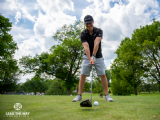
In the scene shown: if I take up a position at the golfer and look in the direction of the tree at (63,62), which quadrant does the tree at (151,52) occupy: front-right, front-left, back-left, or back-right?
front-right

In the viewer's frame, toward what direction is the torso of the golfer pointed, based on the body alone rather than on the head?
toward the camera

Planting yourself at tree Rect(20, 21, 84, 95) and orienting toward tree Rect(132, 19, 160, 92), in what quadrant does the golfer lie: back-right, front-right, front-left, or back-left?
front-right

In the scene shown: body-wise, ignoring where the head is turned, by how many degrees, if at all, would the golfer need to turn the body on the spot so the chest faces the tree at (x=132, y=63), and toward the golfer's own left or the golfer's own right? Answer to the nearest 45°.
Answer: approximately 180°

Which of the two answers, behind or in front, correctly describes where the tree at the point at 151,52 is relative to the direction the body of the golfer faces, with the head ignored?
behind

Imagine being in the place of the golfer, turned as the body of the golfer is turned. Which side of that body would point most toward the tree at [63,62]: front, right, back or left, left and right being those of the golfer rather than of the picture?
back
